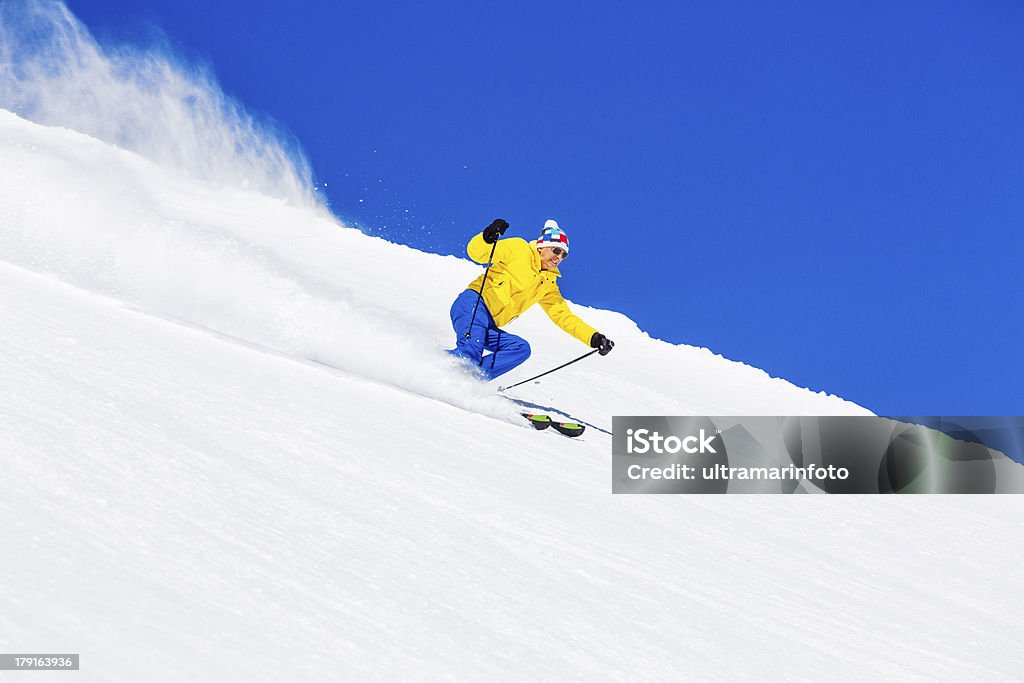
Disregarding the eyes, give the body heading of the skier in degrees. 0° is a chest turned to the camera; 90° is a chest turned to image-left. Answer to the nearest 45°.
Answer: approximately 315°

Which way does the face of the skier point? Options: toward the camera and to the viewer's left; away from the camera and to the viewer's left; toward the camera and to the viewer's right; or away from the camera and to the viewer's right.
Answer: toward the camera and to the viewer's right
